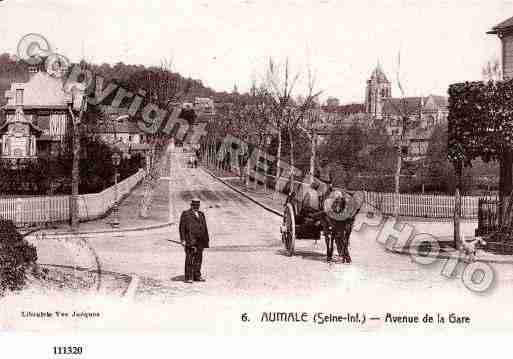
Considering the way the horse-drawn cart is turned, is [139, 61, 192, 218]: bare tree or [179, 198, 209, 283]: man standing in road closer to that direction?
the man standing in road

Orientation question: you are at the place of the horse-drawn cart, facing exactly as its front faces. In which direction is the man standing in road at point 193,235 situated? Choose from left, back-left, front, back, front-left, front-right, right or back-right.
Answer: right

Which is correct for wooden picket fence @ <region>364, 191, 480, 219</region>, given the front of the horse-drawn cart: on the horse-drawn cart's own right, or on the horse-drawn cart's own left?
on the horse-drawn cart's own left

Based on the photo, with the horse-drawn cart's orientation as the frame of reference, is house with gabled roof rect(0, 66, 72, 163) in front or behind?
behind

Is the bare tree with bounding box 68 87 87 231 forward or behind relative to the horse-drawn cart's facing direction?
behind

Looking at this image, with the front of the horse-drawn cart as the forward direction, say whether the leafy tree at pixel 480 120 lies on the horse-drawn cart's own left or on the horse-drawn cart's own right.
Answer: on the horse-drawn cart's own left

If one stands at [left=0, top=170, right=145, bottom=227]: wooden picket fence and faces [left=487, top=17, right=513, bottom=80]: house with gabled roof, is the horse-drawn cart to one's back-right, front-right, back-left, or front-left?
front-right

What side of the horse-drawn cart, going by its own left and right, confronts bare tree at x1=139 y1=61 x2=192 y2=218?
back

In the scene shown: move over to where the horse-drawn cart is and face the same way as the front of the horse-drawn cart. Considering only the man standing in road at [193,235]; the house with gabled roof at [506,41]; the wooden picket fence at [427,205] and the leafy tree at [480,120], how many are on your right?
1

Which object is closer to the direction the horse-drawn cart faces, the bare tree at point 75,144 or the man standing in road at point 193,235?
the man standing in road

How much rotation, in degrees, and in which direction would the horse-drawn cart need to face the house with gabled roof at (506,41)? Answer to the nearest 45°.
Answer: approximately 90° to its left

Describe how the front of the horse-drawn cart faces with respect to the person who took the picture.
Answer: facing the viewer and to the right of the viewer

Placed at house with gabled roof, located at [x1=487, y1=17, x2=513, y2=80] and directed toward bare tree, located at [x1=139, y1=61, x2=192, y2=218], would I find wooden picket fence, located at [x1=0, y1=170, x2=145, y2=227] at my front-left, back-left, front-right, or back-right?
front-left
